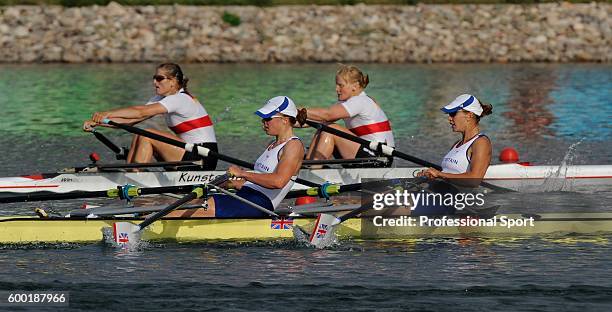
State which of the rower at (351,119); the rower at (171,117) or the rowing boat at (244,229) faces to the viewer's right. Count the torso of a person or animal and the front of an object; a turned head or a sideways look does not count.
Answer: the rowing boat

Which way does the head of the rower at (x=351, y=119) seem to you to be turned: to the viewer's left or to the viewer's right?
to the viewer's left

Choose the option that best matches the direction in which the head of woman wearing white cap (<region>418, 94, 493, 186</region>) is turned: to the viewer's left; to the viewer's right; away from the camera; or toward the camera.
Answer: to the viewer's left

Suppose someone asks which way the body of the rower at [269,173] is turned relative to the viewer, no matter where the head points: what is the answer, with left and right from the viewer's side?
facing to the left of the viewer

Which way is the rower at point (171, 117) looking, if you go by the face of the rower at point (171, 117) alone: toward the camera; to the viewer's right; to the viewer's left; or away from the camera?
to the viewer's left

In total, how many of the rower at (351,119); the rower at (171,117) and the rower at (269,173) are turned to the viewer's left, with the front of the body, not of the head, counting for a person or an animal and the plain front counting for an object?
3

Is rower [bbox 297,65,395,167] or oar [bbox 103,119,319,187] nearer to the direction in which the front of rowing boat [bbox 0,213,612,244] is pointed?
the rower

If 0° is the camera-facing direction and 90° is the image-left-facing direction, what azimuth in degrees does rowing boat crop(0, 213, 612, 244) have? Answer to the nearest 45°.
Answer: approximately 270°

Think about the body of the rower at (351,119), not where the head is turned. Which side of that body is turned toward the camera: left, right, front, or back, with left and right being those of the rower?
left

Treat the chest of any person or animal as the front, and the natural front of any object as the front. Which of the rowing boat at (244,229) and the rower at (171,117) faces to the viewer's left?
the rower

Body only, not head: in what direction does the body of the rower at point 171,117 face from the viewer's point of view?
to the viewer's left

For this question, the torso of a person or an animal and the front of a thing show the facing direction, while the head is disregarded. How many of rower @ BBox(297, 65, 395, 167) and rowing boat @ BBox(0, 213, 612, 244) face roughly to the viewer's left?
1
